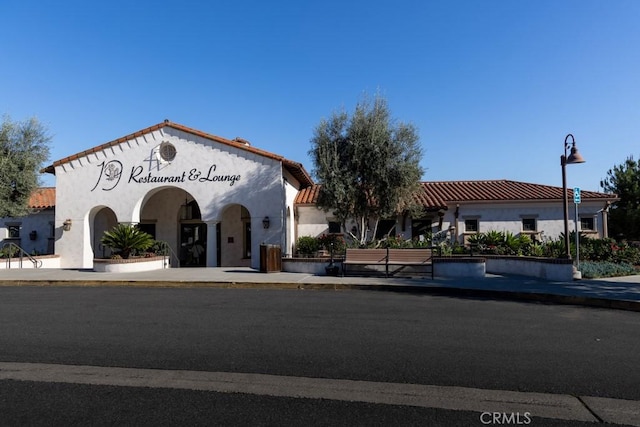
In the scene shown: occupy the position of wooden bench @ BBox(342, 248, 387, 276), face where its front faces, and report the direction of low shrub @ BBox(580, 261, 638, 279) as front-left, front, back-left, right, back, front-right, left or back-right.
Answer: left

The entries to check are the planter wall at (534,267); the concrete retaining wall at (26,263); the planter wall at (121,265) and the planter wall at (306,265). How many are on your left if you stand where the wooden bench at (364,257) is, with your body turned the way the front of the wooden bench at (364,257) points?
1

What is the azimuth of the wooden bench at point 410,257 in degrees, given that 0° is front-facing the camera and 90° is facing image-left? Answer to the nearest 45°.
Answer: approximately 0°

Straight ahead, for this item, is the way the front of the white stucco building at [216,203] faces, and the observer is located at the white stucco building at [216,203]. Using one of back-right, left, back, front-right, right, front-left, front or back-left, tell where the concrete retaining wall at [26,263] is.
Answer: right

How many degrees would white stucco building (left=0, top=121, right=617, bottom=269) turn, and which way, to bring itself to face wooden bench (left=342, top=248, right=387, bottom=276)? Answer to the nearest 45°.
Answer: approximately 45° to its left

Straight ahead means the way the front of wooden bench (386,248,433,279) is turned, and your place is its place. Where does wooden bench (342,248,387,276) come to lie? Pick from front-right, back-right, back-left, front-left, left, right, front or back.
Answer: right

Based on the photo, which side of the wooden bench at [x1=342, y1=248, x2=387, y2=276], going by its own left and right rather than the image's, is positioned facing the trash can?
right

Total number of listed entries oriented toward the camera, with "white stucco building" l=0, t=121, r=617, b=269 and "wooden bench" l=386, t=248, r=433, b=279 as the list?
2

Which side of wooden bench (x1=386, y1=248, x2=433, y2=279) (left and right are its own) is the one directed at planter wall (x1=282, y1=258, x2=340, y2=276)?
right

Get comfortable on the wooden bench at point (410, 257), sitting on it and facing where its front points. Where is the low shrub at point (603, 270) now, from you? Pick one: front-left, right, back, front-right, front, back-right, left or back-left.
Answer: left

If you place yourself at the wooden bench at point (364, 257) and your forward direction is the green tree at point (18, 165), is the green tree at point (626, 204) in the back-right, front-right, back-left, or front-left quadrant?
back-right

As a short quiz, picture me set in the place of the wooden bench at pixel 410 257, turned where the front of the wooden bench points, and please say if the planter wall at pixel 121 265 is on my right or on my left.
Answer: on my right

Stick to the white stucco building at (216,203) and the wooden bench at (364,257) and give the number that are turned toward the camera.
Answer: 2
